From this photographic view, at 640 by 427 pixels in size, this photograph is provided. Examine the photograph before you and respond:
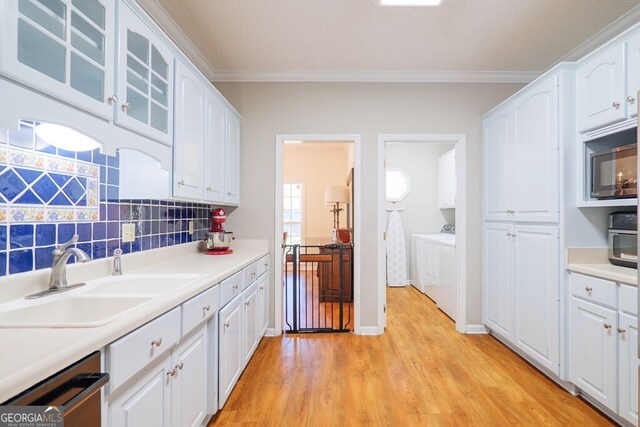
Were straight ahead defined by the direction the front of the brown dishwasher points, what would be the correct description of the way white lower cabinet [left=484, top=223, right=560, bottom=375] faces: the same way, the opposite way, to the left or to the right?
the opposite way

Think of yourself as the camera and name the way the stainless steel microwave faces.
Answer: facing the viewer and to the left of the viewer

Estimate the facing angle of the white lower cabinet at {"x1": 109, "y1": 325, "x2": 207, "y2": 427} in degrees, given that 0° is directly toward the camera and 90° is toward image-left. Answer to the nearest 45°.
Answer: approximately 315°

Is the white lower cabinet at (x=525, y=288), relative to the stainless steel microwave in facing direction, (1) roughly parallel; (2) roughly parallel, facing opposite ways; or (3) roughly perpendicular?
roughly parallel

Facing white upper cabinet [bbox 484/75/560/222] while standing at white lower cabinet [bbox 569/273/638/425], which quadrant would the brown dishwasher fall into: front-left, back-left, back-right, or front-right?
back-left

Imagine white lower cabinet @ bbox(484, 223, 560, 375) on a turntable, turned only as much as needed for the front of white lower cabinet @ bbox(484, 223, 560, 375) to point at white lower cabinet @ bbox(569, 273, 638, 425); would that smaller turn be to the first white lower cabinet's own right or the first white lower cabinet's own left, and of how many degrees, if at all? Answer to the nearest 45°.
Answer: approximately 90° to the first white lower cabinet's own left

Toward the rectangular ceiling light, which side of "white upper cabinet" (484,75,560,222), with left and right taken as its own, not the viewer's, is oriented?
front

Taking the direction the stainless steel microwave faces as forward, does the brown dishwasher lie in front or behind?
in front

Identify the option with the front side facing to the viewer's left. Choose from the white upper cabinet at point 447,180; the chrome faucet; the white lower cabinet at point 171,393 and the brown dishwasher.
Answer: the white upper cabinet

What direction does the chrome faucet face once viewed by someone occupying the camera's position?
facing the viewer and to the right of the viewer

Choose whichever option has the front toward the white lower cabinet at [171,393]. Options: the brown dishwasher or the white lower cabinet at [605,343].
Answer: the white lower cabinet at [605,343]

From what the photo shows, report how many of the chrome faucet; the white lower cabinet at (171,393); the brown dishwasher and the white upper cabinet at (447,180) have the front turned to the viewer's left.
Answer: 1
